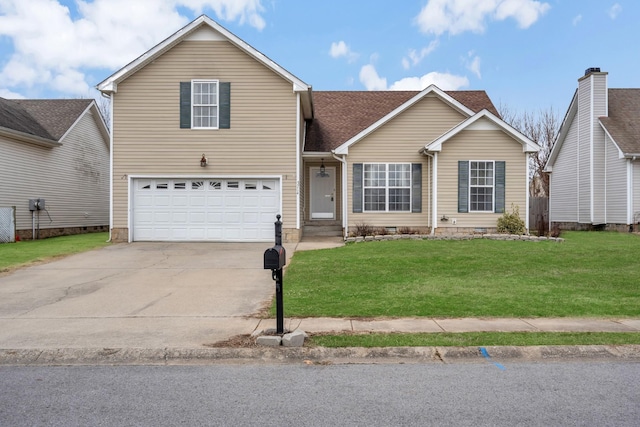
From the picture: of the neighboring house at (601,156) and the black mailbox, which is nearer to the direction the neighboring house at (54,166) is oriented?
the black mailbox

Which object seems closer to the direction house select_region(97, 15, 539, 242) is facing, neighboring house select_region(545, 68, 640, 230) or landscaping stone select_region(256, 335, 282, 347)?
the landscaping stone

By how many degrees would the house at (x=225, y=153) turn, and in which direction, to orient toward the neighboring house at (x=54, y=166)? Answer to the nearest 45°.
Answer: approximately 135° to its right

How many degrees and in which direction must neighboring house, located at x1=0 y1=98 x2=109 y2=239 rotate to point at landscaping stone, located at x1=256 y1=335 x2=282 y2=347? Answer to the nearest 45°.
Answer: approximately 45° to its left

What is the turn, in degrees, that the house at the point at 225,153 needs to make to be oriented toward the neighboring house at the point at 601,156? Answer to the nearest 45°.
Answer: approximately 90° to its left

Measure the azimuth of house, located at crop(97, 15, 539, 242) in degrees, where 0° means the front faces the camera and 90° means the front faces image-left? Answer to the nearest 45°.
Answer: approximately 0°

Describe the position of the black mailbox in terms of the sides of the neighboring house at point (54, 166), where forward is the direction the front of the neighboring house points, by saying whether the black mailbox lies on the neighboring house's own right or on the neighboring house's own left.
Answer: on the neighboring house's own left

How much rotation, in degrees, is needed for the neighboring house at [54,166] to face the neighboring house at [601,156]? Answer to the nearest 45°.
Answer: approximately 90° to its left

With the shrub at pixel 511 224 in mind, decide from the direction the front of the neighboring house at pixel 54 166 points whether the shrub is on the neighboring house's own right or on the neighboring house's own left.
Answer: on the neighboring house's own left

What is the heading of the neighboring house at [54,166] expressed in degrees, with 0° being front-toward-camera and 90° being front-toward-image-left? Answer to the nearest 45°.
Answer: approximately 45°
